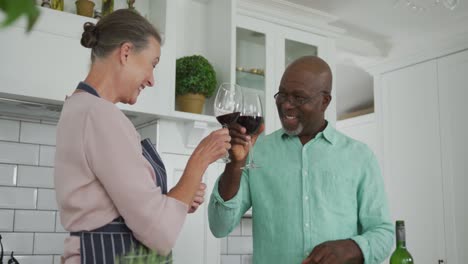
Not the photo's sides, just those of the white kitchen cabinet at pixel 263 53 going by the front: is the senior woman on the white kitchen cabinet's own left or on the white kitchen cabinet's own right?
on the white kitchen cabinet's own right

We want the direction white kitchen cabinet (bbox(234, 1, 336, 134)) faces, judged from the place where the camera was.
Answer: facing the viewer and to the right of the viewer

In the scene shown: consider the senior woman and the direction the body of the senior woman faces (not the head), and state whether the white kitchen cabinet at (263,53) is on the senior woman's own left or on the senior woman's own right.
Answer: on the senior woman's own left

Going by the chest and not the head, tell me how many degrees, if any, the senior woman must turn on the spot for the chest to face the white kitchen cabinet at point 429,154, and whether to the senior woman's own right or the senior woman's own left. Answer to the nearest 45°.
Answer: approximately 45° to the senior woman's own left

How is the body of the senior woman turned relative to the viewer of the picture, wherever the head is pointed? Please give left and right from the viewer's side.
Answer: facing to the right of the viewer

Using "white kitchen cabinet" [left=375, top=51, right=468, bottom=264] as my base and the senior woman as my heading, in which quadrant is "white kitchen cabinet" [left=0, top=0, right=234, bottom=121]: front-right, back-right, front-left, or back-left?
front-right

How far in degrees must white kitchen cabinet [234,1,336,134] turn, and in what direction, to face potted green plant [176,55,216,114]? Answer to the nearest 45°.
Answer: approximately 90° to its right

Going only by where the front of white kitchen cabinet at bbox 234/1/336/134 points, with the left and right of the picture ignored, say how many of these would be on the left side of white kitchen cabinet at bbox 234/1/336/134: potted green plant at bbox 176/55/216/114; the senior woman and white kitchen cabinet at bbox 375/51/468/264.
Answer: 1

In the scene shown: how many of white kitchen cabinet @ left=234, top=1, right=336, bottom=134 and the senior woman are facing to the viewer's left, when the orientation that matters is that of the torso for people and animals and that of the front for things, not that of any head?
0
